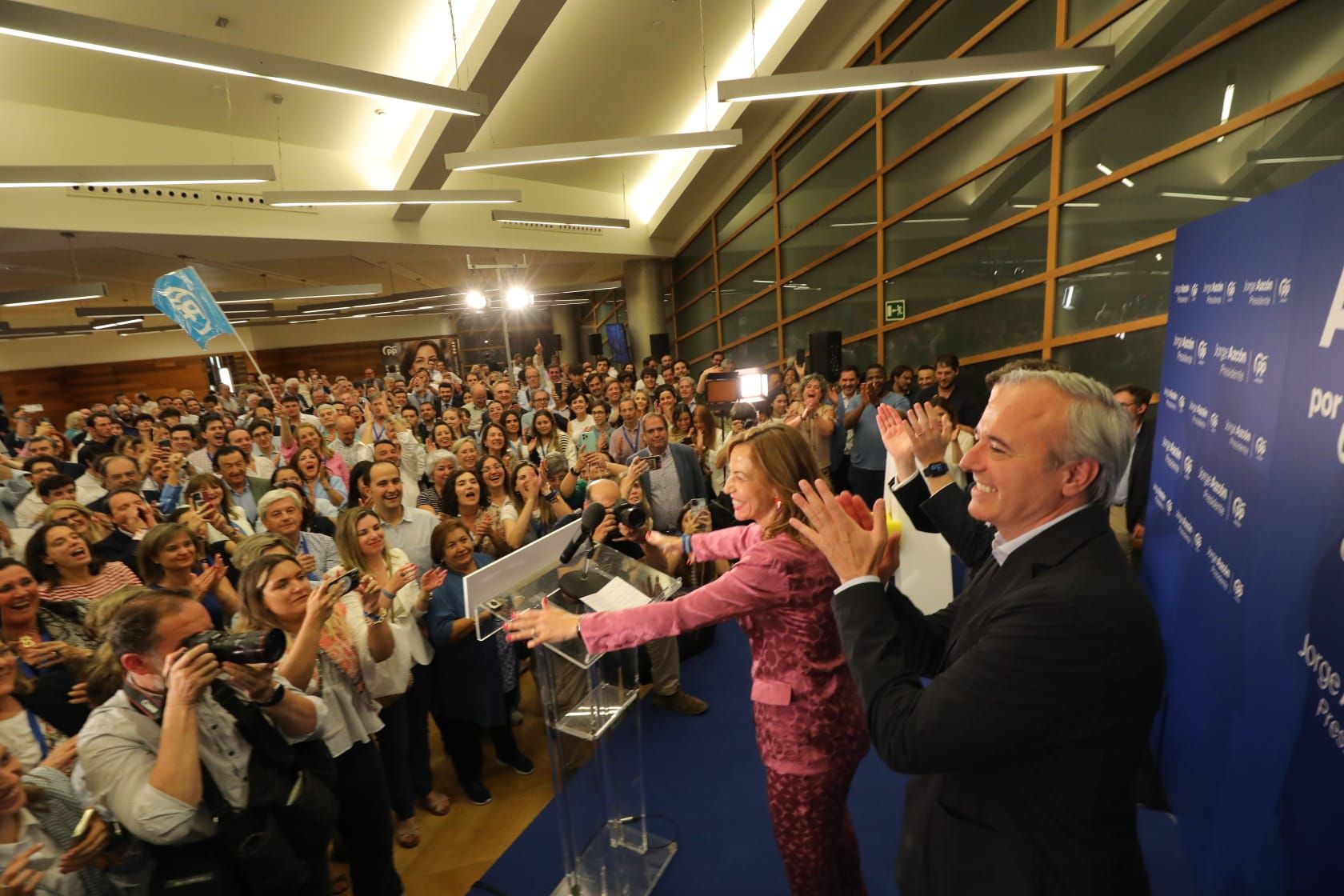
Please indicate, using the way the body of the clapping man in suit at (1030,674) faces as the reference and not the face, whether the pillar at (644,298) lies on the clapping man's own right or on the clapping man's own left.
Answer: on the clapping man's own right

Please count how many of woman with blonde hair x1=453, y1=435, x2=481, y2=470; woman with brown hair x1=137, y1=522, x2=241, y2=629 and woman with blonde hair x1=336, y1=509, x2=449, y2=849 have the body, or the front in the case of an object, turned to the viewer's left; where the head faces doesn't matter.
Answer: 0

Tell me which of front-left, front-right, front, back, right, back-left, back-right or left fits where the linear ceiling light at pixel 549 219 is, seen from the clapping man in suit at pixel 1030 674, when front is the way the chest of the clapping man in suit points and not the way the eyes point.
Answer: front-right

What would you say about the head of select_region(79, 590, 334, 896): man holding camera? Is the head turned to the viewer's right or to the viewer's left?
to the viewer's right

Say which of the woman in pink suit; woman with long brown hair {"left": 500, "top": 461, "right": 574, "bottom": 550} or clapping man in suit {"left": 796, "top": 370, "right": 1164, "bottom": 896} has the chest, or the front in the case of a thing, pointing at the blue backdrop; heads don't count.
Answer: the woman with long brown hair

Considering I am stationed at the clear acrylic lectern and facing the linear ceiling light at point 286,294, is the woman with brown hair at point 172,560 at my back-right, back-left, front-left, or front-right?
front-left

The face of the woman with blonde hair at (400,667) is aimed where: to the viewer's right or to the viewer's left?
to the viewer's right

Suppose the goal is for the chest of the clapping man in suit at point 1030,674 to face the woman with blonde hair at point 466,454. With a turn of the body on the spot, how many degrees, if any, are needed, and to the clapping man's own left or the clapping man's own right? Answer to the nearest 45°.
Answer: approximately 45° to the clapping man's own right

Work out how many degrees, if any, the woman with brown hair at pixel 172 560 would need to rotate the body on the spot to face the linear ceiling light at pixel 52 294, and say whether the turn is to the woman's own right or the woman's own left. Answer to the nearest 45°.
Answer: approximately 135° to the woman's own left

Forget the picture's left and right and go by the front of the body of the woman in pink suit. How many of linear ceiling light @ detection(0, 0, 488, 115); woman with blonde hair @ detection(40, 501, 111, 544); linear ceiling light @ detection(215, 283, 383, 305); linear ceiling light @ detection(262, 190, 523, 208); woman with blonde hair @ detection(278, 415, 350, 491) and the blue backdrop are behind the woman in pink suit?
1

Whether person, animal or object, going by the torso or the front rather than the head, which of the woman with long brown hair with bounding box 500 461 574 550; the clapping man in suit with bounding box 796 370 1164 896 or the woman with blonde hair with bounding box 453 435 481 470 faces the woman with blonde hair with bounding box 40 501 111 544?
the clapping man in suit

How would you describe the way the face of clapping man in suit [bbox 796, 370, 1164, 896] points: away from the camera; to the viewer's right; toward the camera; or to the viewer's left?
to the viewer's left

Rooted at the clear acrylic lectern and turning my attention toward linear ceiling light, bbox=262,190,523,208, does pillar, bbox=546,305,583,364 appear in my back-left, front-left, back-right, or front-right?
front-right

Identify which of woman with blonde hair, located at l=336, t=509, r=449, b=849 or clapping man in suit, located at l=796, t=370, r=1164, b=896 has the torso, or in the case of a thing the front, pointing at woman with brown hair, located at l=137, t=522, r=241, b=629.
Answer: the clapping man in suit

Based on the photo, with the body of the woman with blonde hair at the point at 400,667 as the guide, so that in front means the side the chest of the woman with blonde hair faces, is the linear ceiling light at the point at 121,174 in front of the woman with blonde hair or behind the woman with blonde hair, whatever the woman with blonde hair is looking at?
behind

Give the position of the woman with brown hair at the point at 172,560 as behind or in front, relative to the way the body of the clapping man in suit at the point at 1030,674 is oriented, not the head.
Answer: in front

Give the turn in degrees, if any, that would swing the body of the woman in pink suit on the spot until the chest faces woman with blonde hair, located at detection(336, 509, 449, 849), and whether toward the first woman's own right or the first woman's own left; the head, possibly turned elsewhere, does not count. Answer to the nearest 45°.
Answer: approximately 45° to the first woman's own right

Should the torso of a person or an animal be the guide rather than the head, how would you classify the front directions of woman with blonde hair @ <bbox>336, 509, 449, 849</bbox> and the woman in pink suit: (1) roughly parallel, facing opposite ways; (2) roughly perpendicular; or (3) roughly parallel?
roughly parallel, facing opposite ways

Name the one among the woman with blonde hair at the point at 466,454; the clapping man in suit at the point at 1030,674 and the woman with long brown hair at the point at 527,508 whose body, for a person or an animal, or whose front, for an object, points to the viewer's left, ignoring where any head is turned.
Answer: the clapping man in suit

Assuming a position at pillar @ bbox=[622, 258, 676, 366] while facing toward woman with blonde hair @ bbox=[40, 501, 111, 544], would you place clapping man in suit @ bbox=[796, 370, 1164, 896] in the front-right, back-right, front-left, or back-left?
front-left

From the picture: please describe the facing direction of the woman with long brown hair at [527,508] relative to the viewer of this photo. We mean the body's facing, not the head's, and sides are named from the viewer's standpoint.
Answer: facing the viewer and to the right of the viewer

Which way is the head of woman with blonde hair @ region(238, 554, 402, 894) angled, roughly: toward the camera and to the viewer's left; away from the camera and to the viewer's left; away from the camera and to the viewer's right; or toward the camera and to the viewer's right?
toward the camera and to the viewer's right

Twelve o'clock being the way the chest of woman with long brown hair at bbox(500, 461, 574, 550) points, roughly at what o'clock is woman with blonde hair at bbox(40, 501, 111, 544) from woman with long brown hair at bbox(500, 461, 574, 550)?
woman with blonde hair at bbox(40, 501, 111, 544) is roughly at 4 o'clock from woman with long brown hair at bbox(500, 461, 574, 550).

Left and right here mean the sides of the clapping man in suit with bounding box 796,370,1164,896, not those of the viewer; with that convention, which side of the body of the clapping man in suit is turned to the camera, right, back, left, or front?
left
